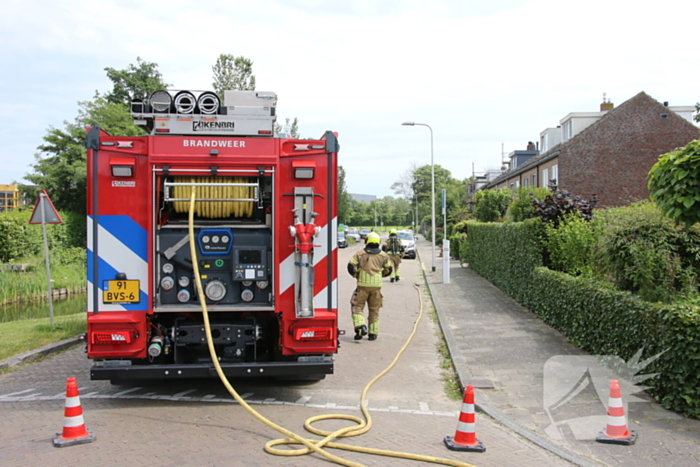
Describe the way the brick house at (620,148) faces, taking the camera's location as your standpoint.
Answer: facing to the left of the viewer
